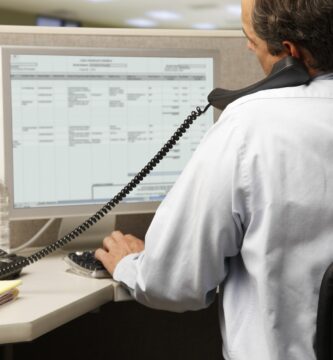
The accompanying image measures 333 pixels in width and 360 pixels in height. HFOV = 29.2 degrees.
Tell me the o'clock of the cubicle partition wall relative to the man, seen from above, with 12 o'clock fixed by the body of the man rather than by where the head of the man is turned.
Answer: The cubicle partition wall is roughly at 1 o'clock from the man.

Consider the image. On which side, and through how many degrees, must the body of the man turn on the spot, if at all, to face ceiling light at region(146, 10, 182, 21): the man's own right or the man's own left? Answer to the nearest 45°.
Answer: approximately 45° to the man's own right

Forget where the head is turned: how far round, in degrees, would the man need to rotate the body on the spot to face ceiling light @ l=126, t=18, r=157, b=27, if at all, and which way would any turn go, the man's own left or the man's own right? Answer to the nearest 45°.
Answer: approximately 45° to the man's own right

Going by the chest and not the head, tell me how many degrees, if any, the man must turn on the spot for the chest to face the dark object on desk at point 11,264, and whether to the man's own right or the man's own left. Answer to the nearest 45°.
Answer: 0° — they already face it

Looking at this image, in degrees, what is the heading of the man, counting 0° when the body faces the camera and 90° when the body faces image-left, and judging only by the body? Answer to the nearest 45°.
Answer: approximately 135°

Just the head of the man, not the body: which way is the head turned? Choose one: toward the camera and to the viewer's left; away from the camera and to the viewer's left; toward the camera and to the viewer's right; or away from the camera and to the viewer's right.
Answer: away from the camera and to the viewer's left
